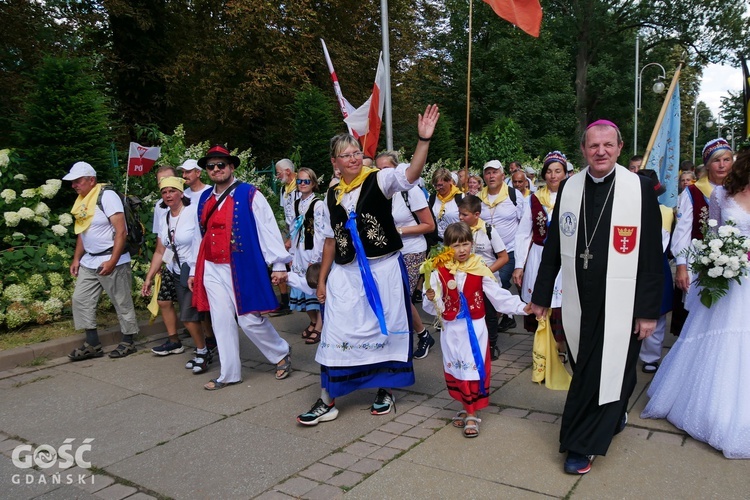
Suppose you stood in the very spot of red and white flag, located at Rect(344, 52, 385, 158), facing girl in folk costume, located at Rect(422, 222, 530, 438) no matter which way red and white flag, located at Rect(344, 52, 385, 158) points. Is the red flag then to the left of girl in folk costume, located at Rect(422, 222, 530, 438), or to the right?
left

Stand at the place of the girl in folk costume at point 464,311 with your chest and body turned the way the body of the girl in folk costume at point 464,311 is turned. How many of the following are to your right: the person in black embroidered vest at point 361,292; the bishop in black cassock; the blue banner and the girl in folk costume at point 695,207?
1

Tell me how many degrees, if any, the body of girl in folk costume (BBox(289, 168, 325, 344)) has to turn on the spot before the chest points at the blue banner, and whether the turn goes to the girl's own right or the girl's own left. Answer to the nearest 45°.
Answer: approximately 90° to the girl's own left

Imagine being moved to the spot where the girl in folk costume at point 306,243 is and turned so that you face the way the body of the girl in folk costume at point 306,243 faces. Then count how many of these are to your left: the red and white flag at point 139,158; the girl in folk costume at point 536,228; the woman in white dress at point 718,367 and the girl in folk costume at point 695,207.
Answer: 3

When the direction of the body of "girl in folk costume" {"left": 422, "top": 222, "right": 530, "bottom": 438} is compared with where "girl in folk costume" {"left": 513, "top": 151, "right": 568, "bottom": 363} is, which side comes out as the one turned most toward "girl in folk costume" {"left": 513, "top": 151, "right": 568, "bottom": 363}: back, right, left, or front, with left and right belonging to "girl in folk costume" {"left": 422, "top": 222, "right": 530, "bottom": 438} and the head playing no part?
back

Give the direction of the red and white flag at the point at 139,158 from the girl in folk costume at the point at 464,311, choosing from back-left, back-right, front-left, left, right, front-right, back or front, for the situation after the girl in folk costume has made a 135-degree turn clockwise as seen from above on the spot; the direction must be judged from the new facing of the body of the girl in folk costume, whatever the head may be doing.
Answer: front

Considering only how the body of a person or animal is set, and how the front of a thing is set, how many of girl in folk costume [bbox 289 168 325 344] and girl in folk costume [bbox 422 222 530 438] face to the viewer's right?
0

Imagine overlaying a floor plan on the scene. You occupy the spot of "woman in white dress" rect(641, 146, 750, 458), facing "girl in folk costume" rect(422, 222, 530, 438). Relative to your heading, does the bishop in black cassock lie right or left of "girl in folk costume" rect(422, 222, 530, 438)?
left

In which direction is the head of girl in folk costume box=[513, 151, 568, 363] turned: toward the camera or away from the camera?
toward the camera

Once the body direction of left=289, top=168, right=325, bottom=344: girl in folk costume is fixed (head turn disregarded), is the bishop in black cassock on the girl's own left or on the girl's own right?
on the girl's own left

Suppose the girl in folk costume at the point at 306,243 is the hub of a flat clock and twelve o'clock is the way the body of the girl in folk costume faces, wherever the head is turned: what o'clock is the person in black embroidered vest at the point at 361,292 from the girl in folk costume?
The person in black embroidered vest is roughly at 10 o'clock from the girl in folk costume.

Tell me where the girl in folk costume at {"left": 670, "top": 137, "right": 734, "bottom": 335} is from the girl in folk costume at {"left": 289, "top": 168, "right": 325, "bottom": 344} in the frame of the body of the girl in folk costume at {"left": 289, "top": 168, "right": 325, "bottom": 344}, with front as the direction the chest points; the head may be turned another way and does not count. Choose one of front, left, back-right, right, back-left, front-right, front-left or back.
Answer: left

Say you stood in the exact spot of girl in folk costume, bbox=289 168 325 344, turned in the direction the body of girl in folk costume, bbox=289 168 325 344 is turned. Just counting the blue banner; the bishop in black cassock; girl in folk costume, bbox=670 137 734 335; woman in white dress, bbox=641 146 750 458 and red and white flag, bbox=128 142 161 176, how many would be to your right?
1

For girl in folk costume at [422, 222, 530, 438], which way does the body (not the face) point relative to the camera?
toward the camera

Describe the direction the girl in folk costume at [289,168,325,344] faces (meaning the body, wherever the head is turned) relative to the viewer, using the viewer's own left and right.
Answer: facing the viewer and to the left of the viewer

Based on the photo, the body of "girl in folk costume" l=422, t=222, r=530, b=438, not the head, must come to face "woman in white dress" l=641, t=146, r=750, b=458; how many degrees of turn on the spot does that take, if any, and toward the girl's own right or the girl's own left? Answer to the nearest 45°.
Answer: approximately 90° to the girl's own left
